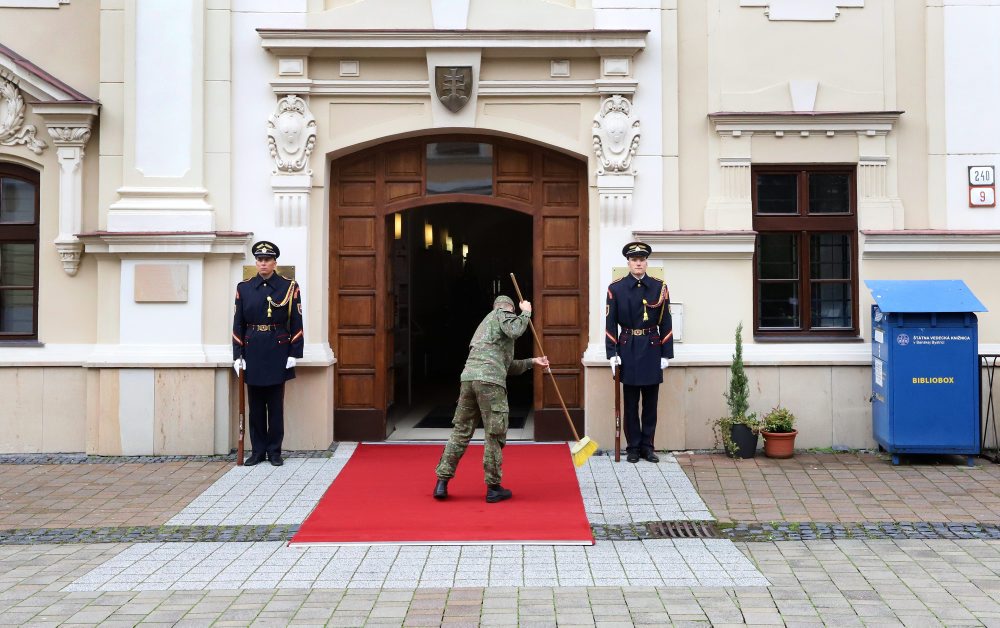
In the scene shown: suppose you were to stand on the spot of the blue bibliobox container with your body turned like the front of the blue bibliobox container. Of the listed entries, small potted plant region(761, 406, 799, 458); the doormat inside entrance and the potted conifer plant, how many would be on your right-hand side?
3

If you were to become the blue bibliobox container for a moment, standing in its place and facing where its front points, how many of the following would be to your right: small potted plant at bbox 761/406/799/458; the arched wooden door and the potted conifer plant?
3

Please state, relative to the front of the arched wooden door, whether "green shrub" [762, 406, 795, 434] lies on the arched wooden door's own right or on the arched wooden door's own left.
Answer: on the arched wooden door's own left

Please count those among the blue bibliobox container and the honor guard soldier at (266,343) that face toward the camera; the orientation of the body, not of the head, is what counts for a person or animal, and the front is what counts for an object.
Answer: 2

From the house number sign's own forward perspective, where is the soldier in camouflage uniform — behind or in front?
in front

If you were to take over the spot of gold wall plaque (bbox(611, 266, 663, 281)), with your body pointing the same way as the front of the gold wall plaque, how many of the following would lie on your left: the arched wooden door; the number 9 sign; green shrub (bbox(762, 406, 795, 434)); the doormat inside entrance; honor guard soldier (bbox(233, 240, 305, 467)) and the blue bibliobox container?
3

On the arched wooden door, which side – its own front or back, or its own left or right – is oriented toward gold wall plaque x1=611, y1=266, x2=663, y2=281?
left

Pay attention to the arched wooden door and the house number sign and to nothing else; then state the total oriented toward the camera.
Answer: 2

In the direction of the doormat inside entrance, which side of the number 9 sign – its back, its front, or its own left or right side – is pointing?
right
